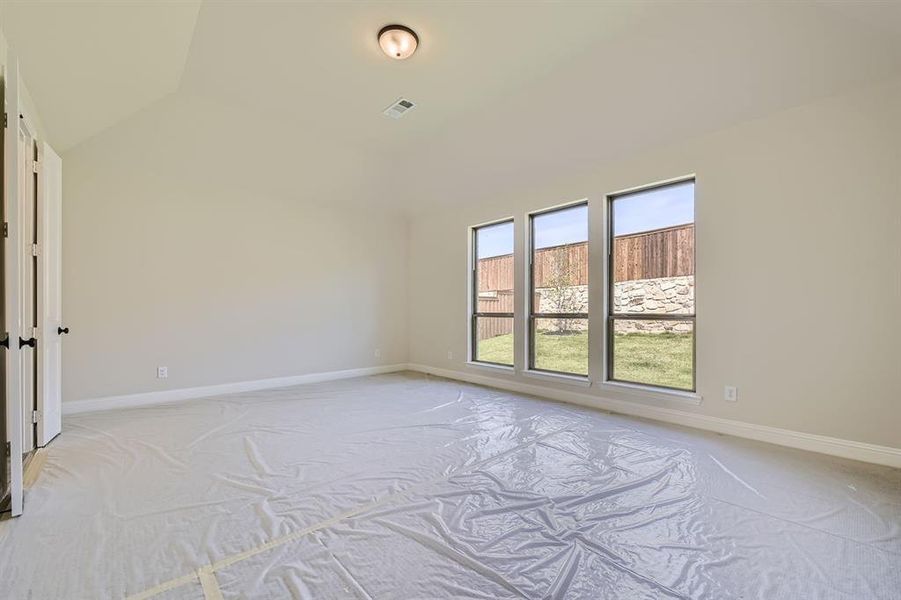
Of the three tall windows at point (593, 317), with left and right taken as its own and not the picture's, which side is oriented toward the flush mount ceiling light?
front

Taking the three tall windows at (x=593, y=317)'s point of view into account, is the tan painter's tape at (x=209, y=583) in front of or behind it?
in front

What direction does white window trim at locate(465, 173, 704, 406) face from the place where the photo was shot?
facing the viewer and to the left of the viewer

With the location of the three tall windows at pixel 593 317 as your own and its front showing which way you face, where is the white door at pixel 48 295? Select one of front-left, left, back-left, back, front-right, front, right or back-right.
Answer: front

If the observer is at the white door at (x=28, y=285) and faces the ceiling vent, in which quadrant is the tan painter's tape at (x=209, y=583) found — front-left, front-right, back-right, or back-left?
front-right

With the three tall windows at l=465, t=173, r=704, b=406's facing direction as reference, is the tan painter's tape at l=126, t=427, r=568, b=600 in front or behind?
in front

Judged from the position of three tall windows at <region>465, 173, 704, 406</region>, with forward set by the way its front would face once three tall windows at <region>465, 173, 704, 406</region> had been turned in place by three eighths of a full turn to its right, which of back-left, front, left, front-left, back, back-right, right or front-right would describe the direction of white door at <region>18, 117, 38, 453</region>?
back-left
